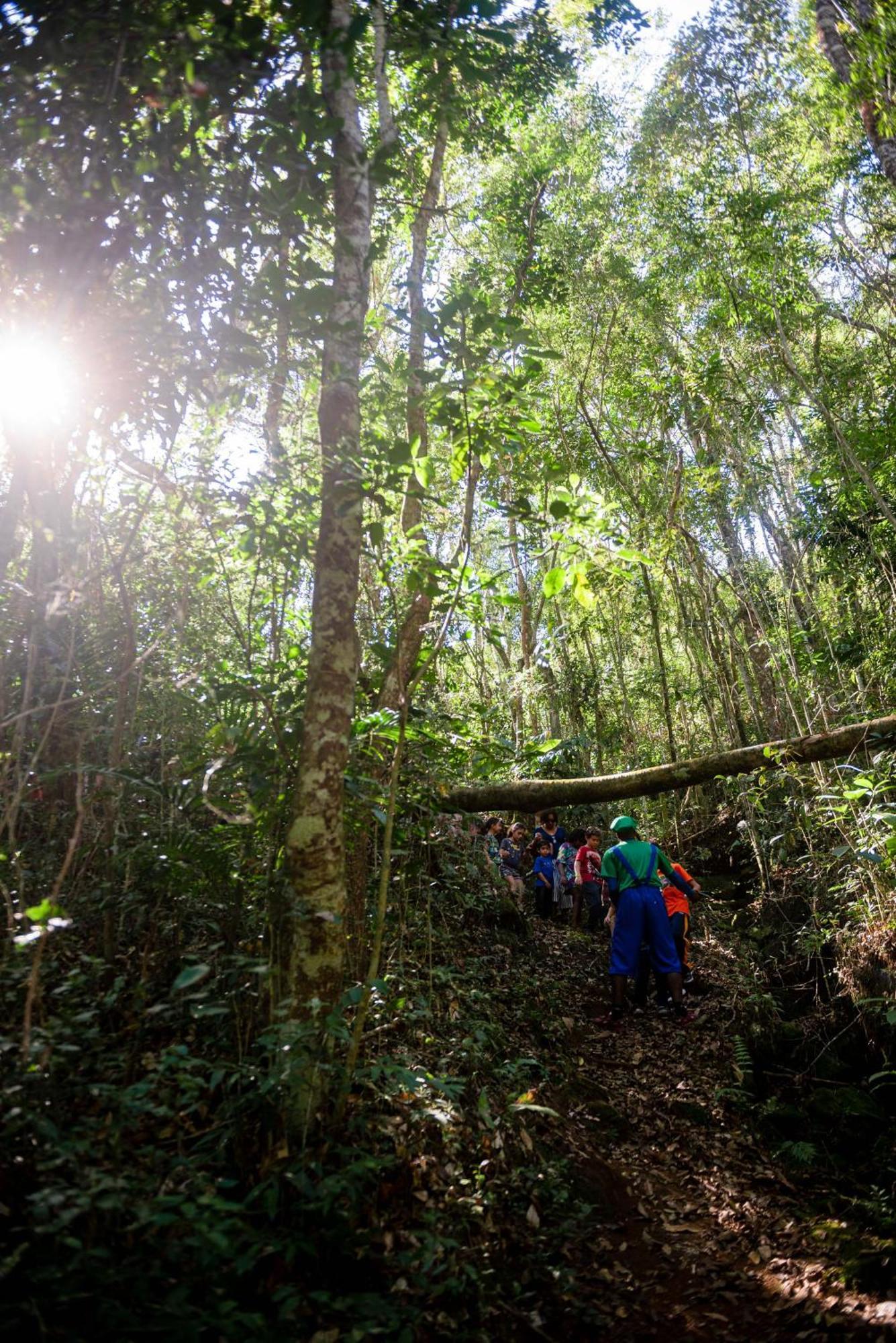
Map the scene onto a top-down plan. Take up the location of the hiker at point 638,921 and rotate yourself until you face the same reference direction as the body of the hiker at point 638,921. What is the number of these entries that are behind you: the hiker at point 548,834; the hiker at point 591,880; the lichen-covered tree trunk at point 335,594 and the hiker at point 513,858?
1

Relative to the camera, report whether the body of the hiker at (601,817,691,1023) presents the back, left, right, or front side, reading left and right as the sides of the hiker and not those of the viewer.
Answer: back

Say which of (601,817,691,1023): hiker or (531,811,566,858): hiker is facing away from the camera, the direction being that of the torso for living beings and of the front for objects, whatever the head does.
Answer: (601,817,691,1023): hiker

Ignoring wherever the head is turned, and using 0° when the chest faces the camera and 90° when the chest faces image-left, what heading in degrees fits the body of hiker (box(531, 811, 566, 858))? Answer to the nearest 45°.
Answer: approximately 0°

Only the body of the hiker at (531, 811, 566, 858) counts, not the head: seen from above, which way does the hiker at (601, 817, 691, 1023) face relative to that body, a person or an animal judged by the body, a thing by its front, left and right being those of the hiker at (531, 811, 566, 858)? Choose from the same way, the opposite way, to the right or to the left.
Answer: the opposite way

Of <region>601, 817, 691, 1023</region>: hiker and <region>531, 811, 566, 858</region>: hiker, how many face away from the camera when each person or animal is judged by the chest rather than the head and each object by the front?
1

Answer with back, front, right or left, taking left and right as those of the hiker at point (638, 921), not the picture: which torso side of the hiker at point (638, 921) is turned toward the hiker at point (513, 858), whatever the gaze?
front
